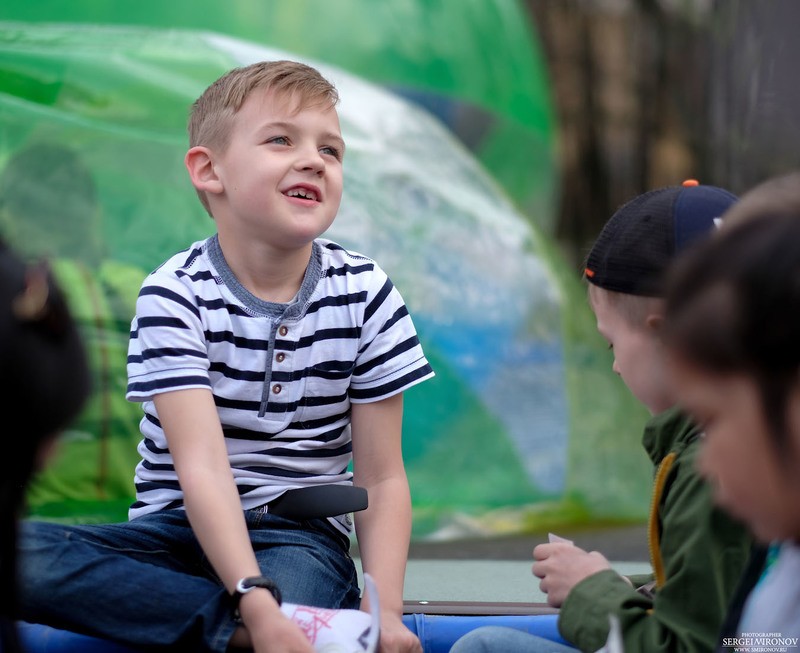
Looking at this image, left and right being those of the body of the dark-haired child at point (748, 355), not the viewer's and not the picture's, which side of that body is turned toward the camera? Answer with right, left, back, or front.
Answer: left

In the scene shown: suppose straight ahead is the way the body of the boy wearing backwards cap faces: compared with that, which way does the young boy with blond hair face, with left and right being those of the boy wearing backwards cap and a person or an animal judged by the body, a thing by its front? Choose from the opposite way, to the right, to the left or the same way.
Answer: to the left

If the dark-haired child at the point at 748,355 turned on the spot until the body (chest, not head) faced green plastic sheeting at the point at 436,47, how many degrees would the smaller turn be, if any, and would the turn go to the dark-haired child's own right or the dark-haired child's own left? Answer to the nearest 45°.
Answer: approximately 90° to the dark-haired child's own right

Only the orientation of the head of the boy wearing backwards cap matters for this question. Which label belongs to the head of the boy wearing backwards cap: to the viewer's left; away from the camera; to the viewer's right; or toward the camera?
to the viewer's left

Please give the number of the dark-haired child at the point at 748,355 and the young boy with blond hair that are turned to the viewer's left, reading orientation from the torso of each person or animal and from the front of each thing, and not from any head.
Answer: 1

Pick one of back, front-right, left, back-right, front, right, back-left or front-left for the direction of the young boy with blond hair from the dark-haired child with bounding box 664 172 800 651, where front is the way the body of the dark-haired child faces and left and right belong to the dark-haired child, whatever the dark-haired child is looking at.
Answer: front-right

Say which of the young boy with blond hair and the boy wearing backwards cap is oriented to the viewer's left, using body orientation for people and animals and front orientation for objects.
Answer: the boy wearing backwards cap

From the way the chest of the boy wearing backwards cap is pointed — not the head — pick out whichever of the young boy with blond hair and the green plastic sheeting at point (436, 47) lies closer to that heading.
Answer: the young boy with blond hair

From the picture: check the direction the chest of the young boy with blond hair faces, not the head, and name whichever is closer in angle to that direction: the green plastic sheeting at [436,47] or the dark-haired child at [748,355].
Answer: the dark-haired child

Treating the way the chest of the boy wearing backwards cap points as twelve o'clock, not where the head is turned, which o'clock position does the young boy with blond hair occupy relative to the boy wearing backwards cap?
The young boy with blond hair is roughly at 1 o'clock from the boy wearing backwards cap.

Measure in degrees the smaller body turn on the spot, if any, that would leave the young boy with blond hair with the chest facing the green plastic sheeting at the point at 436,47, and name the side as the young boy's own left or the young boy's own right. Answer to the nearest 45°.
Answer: approximately 180°

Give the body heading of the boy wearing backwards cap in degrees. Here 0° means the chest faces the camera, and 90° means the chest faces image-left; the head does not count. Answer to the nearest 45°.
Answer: approximately 90°

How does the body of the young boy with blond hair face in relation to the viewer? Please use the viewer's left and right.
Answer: facing the viewer
